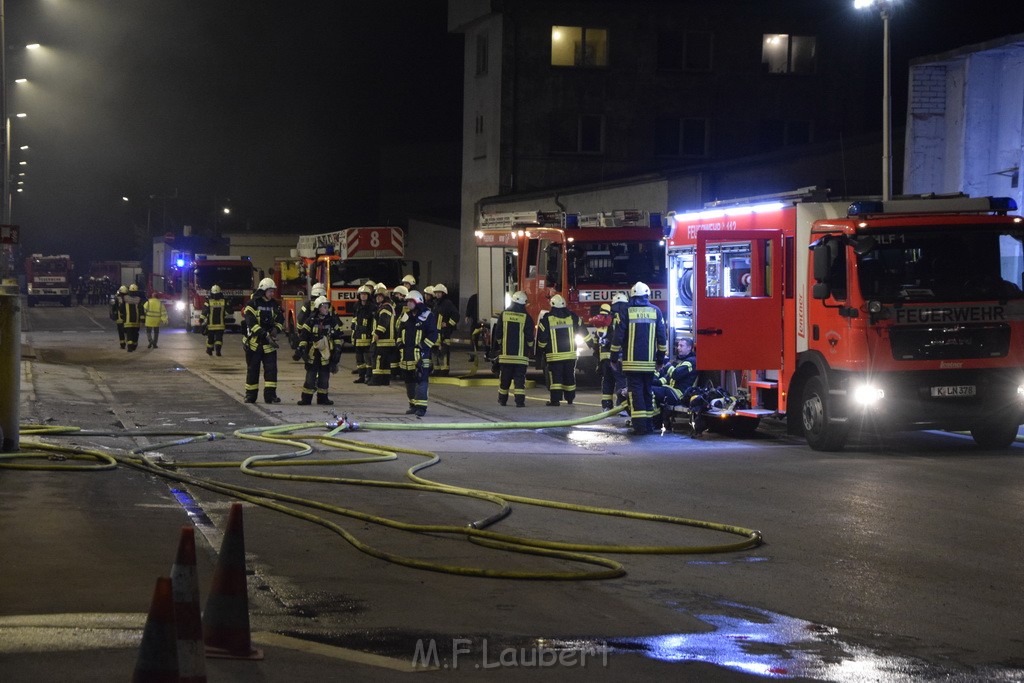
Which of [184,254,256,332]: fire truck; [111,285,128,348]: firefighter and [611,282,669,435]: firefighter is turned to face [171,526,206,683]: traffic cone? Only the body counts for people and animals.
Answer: the fire truck

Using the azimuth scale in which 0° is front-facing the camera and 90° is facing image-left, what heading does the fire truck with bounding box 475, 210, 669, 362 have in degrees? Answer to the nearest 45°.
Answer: approximately 315°

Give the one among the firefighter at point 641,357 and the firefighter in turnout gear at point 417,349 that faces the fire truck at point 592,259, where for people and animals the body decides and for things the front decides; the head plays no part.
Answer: the firefighter

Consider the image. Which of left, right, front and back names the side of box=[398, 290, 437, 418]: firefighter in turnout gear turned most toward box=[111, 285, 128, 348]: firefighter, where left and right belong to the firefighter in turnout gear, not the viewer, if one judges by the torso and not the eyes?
right

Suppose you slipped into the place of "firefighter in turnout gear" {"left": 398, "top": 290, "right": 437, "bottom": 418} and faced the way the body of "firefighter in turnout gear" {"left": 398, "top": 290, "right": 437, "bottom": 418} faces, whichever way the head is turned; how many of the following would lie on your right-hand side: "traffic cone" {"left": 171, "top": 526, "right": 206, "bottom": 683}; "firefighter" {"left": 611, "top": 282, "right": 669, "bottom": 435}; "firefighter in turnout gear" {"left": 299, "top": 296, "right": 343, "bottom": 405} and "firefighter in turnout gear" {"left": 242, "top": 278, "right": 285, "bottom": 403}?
2

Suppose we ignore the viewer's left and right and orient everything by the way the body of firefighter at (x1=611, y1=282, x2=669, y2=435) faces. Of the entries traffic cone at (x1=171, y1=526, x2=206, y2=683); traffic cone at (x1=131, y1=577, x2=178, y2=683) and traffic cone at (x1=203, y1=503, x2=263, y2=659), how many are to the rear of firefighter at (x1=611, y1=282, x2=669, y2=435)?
3

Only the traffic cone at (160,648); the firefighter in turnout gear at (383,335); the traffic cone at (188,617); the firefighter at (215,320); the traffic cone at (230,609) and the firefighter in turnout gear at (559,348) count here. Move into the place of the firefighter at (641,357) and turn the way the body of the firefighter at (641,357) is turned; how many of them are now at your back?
3
